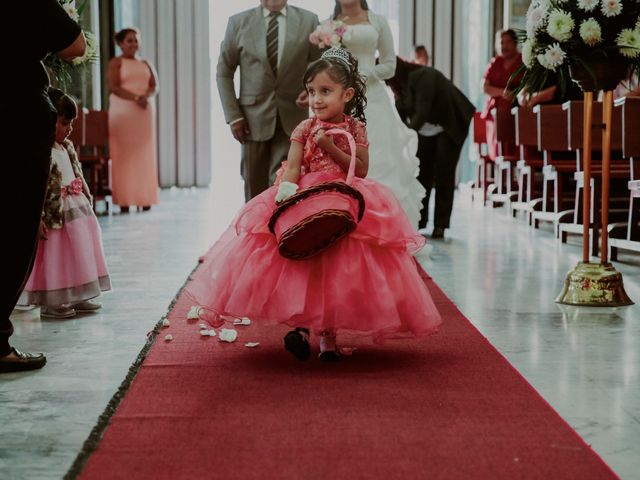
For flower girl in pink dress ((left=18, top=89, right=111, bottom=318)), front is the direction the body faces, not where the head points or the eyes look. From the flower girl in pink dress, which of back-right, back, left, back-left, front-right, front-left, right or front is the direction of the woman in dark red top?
left

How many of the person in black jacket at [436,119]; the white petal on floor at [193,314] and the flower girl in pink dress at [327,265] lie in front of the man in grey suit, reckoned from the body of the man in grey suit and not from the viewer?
2

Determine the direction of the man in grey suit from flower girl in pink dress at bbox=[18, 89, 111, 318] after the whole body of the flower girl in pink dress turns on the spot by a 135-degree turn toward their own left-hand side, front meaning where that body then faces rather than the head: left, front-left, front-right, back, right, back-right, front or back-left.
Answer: front-right

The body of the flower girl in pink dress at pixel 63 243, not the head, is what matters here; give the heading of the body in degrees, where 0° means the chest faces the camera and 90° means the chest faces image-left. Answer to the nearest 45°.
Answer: approximately 315°

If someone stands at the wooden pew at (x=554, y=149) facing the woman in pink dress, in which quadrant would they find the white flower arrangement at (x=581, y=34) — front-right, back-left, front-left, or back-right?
back-left

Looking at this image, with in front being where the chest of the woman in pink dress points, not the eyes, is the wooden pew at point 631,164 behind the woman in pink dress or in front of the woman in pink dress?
in front

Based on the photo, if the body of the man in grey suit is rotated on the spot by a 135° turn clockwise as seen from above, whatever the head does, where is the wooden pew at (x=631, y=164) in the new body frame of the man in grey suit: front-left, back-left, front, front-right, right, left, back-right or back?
back-right

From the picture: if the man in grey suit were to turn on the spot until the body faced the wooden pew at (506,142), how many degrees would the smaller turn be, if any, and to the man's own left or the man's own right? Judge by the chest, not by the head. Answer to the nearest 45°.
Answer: approximately 135° to the man's own left

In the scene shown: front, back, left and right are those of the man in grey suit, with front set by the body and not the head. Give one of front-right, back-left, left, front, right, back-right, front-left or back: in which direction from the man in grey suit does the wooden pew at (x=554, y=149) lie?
back-left

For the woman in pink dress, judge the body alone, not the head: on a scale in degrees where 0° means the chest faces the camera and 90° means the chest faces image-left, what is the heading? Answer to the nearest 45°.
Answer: approximately 315°

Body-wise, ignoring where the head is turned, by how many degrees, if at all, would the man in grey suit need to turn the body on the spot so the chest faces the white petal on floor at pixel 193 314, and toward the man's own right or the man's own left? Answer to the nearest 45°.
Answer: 0° — they already face it
